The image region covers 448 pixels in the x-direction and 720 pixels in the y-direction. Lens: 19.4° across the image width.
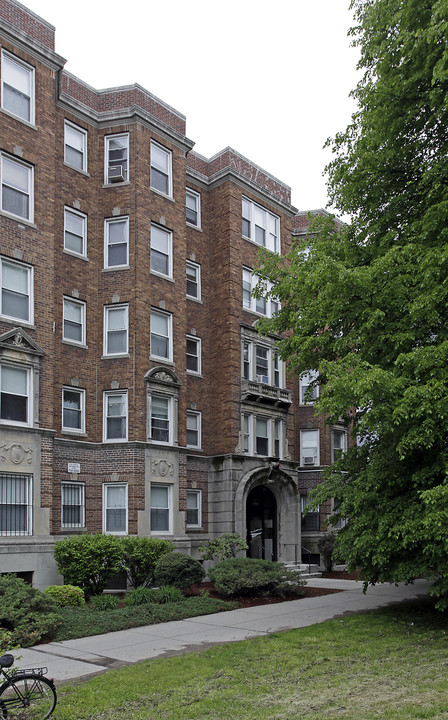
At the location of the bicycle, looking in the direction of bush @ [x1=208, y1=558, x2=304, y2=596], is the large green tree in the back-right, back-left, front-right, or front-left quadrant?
front-right

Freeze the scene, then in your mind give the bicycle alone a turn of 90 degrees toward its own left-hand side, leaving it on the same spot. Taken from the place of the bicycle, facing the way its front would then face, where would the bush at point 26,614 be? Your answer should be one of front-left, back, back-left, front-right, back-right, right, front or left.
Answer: back

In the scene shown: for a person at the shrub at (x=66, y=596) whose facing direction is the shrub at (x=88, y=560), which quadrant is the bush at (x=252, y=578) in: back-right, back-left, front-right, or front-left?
front-right

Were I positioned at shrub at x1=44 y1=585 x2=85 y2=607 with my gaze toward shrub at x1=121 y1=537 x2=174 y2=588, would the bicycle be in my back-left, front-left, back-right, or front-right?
back-right

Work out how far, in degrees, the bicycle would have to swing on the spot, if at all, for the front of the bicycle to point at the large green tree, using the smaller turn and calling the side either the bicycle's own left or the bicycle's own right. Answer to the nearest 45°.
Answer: approximately 135° to the bicycle's own right

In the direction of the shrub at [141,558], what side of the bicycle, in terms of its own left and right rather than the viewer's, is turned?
right

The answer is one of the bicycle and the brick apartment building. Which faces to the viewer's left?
the bicycle

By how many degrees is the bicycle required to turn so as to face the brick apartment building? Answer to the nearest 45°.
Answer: approximately 90° to its right

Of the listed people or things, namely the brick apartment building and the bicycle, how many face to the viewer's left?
1

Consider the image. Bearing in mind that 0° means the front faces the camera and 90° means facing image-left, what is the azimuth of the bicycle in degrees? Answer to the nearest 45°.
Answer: approximately 90°

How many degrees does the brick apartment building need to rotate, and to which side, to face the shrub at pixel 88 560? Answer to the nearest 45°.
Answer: approximately 45° to its right

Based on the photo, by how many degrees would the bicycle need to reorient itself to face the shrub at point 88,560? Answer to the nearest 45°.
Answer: approximately 90° to its right

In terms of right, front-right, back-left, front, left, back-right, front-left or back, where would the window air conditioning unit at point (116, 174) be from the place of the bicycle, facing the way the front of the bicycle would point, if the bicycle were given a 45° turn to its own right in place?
front-right

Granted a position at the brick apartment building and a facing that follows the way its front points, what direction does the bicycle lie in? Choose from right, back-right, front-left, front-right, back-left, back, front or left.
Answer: front-right
